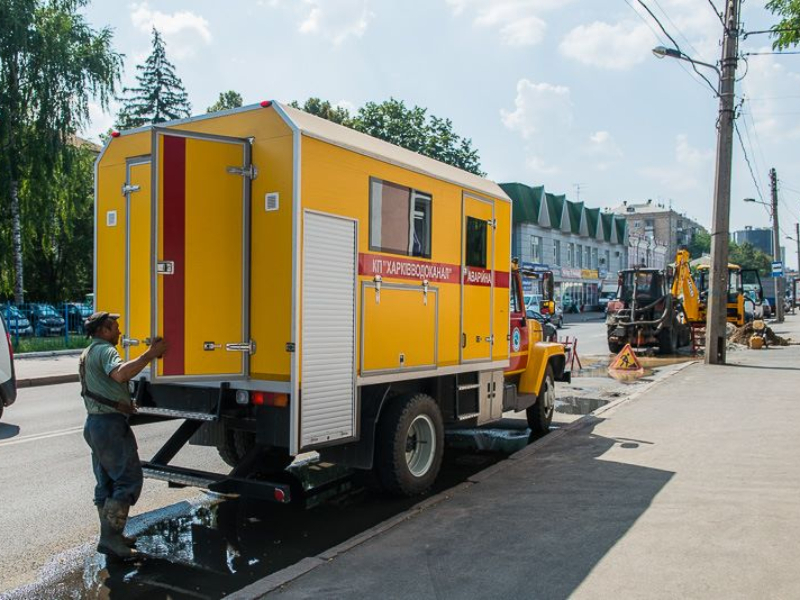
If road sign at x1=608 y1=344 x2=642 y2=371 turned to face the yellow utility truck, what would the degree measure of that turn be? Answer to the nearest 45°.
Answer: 0° — it already faces it

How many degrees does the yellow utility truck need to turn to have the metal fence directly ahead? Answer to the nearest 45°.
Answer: approximately 90° to its left

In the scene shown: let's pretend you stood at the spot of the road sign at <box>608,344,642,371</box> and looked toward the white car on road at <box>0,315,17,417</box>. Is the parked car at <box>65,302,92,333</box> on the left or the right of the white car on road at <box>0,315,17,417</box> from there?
right

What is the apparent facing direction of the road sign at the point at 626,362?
toward the camera

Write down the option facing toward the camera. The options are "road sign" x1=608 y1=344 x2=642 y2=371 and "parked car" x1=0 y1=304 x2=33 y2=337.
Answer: the road sign

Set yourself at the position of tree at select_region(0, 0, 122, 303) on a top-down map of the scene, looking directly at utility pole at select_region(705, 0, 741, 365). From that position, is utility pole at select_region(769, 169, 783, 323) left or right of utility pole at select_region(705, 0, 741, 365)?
left

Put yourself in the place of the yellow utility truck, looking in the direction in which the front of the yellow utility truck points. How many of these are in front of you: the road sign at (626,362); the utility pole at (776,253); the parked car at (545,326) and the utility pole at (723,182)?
4

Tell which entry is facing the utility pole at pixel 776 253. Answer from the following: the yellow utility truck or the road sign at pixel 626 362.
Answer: the yellow utility truck

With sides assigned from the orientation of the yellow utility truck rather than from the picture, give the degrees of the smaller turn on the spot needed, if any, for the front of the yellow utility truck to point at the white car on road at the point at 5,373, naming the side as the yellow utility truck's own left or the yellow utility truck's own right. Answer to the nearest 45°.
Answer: approximately 90° to the yellow utility truck's own left

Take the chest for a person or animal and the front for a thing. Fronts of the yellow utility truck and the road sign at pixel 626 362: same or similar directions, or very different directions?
very different directions

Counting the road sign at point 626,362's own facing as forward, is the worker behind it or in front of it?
in front

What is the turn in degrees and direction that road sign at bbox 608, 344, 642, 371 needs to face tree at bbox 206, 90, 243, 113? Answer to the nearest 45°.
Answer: approximately 135° to its right

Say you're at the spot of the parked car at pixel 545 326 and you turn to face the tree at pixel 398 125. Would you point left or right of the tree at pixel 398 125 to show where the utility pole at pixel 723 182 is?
right
